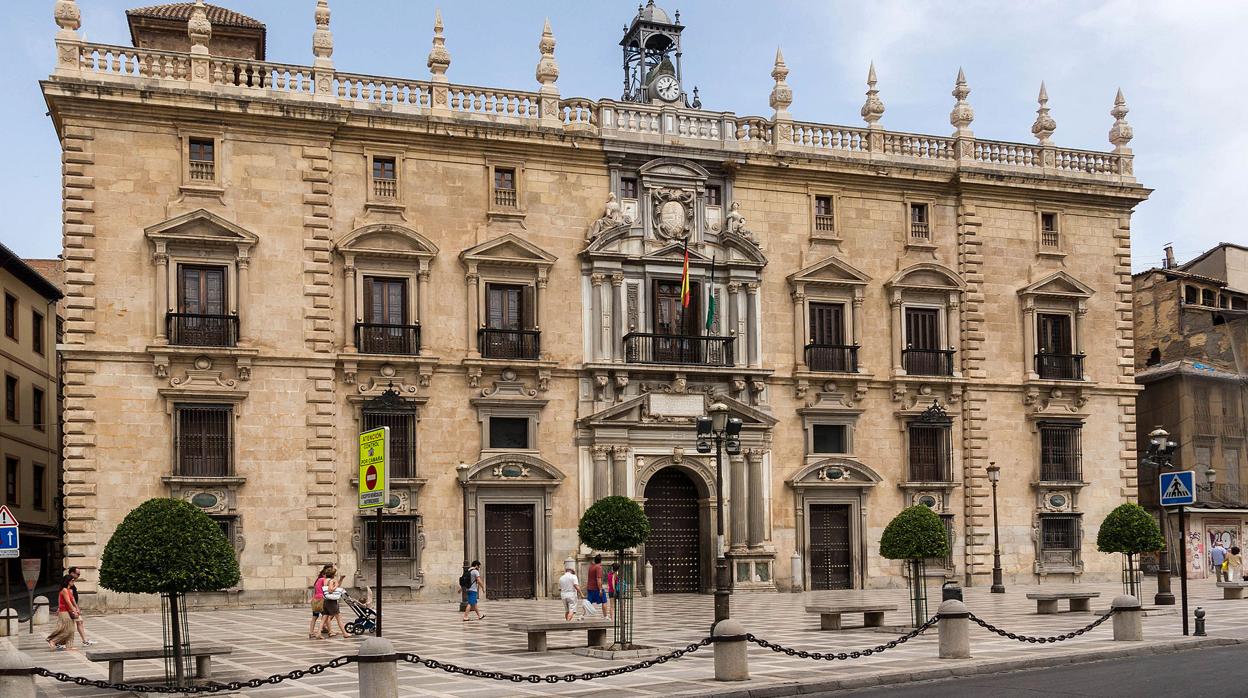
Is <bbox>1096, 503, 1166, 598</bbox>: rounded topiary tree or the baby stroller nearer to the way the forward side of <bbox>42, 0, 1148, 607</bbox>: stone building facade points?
the baby stroller

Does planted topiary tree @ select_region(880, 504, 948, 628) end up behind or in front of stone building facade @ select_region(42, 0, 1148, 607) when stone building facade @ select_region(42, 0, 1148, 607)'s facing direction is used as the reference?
in front

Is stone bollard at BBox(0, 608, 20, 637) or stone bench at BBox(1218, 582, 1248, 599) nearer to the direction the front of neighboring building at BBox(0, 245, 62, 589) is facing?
the stone bench

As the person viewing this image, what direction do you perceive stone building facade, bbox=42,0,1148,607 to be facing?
facing the viewer

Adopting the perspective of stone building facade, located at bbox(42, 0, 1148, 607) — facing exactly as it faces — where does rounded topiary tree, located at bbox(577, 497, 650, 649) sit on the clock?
The rounded topiary tree is roughly at 12 o'clock from the stone building facade.

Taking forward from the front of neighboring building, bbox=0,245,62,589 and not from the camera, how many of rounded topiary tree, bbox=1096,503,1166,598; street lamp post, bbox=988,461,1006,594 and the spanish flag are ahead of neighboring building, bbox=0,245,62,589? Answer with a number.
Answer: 3

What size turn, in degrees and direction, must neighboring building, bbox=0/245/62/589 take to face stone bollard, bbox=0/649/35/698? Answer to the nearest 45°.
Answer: approximately 45° to its right

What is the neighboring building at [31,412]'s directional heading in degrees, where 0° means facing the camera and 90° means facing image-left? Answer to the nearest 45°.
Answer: approximately 315°

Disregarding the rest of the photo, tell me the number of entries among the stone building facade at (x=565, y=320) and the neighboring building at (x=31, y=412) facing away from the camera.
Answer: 0

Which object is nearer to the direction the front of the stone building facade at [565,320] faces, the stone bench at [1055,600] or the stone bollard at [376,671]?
the stone bollard

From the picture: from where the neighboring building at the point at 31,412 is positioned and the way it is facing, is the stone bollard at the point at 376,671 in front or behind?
in front

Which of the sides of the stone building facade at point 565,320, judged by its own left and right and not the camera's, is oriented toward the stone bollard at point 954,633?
front
